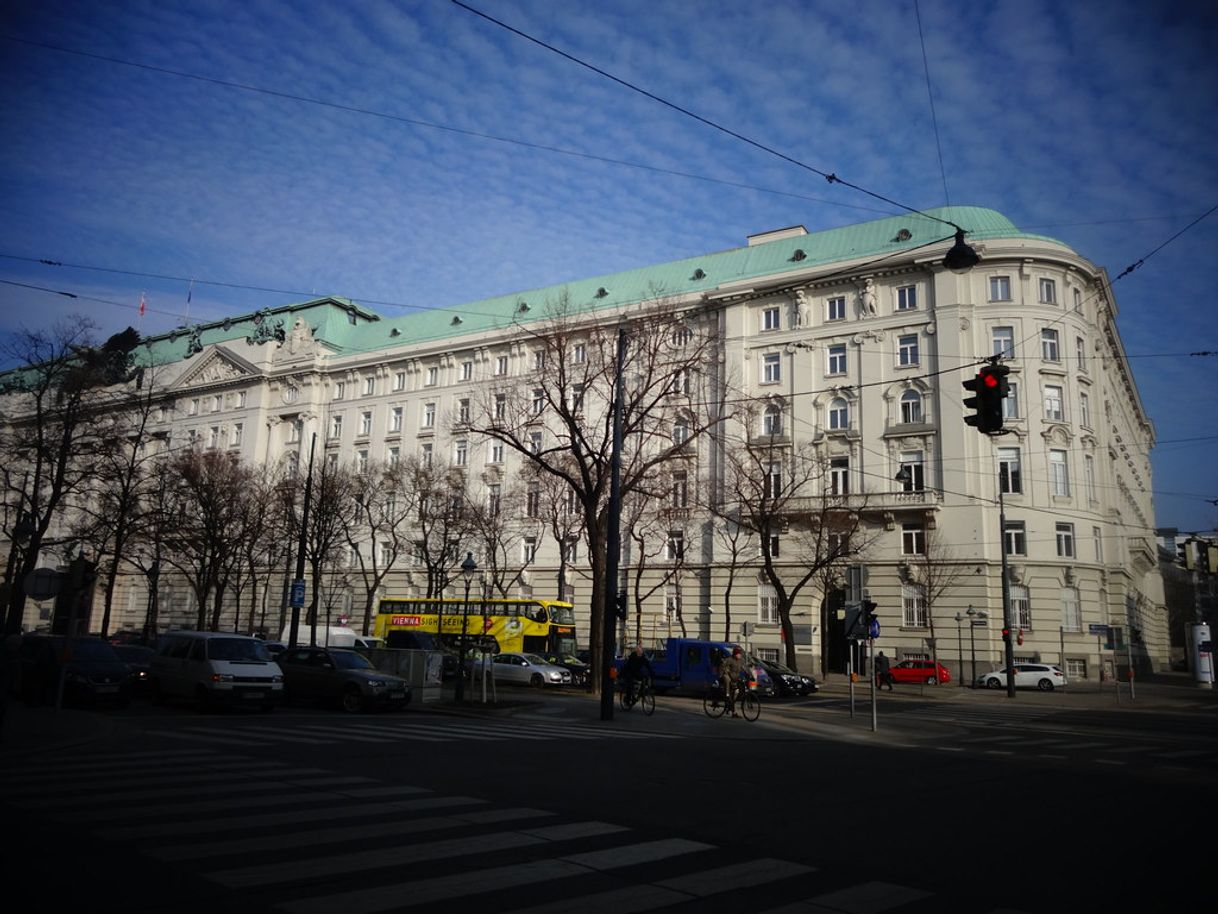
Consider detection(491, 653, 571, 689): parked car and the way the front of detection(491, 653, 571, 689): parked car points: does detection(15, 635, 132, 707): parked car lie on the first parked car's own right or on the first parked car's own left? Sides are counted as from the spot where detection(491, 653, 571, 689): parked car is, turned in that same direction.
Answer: on the first parked car's own right

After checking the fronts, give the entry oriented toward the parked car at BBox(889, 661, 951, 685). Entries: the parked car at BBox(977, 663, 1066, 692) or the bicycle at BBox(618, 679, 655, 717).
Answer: the parked car at BBox(977, 663, 1066, 692)

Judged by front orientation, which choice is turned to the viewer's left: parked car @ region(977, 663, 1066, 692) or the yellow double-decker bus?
the parked car

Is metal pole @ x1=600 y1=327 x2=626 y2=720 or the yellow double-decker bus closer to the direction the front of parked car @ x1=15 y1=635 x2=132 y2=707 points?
the metal pole

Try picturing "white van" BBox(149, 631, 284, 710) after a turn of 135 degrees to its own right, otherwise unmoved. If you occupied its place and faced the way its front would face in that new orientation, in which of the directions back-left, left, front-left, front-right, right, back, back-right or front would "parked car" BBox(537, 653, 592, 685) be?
back-right

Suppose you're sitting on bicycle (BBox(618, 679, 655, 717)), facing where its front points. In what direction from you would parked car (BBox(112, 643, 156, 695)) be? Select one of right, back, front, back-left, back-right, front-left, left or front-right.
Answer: back-right

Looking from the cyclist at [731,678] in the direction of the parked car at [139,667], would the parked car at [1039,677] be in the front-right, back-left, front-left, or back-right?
back-right
